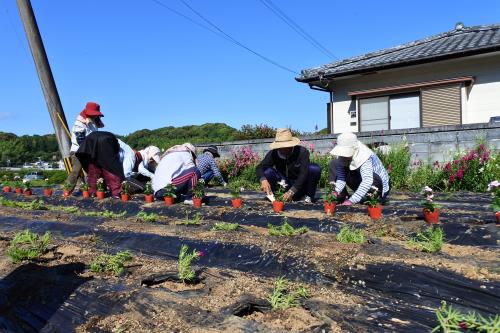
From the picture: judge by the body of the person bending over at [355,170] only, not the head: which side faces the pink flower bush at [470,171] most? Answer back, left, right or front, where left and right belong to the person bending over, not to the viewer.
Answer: back

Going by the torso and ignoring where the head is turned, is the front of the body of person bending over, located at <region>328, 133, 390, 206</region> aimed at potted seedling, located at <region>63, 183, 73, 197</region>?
no

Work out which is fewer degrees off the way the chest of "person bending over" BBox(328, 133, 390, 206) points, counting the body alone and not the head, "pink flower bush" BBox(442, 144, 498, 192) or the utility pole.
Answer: the utility pole

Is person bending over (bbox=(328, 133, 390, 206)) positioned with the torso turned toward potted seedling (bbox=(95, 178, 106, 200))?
no

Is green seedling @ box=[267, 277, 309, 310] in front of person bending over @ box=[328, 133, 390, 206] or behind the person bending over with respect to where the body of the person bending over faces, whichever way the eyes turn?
in front

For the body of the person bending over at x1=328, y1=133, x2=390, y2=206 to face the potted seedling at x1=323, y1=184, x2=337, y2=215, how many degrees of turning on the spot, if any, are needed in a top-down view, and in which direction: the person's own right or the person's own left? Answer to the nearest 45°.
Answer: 0° — they already face it

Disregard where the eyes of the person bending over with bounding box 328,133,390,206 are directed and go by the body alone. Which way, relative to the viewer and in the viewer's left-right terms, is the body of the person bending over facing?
facing the viewer and to the left of the viewer

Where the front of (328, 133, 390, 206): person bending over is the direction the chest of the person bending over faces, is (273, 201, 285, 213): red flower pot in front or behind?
in front

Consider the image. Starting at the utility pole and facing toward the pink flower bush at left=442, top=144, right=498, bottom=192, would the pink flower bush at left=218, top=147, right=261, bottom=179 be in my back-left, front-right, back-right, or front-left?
front-left

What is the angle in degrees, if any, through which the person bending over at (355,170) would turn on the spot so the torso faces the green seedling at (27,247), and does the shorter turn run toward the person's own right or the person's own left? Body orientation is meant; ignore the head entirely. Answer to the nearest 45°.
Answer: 0° — they already face it

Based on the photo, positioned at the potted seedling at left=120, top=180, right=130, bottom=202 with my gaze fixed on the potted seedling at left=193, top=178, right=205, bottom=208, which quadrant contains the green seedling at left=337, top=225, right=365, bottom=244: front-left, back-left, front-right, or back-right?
front-right

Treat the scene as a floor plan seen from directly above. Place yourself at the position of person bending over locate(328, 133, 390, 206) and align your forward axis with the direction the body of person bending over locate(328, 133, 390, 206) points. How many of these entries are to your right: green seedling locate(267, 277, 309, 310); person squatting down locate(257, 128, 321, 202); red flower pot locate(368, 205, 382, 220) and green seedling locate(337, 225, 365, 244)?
1

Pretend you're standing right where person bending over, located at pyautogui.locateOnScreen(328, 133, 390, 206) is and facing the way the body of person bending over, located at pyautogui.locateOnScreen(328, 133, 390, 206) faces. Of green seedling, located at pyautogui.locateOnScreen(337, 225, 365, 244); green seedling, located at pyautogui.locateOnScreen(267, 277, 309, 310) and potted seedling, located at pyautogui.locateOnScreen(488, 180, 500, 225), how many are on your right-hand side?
0

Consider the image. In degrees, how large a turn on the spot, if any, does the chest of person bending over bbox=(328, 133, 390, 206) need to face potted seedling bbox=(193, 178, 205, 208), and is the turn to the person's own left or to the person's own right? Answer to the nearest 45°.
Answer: approximately 45° to the person's own right

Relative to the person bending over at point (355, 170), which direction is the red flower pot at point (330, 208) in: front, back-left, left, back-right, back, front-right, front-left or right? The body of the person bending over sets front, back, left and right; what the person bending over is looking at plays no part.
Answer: front

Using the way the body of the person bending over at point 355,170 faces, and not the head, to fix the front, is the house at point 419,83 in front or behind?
behind

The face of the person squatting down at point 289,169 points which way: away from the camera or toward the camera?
toward the camera

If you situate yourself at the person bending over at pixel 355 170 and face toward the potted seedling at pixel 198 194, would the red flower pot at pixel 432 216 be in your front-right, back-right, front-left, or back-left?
back-left
